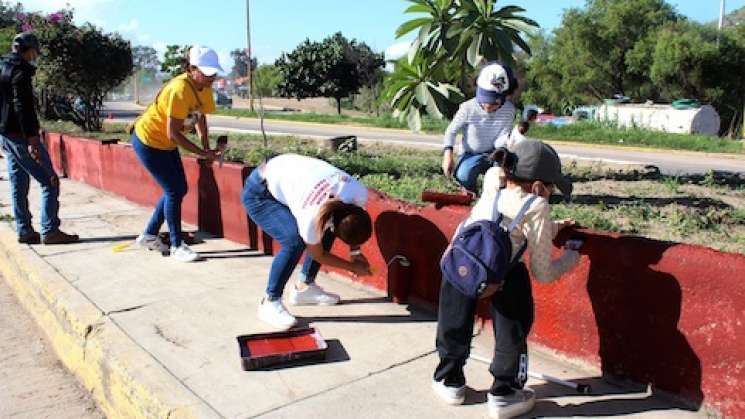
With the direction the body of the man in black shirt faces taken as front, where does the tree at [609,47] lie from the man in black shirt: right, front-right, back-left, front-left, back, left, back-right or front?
front-left

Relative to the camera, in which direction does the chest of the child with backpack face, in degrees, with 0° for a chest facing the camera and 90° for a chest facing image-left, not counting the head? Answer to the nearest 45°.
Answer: approximately 225°

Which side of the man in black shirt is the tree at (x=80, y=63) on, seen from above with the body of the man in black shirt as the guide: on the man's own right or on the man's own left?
on the man's own left

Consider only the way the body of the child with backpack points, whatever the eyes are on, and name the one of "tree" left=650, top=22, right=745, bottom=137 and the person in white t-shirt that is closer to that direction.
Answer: the tree

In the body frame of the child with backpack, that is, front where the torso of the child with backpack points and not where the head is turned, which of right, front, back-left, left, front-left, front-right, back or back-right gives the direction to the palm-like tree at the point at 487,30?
front-left

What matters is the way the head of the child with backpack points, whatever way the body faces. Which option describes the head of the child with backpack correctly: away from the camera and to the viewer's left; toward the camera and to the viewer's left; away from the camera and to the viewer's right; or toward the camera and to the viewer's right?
away from the camera and to the viewer's right

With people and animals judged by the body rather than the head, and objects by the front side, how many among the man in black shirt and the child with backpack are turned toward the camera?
0

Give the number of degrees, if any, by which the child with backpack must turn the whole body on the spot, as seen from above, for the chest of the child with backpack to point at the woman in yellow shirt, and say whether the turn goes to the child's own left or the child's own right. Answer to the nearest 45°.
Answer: approximately 90° to the child's own left

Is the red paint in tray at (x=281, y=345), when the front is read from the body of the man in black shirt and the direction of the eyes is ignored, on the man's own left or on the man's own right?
on the man's own right

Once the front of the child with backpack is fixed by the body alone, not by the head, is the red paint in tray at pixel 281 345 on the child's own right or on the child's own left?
on the child's own left

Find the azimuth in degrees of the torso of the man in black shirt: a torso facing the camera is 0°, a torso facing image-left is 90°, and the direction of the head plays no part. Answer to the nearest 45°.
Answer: approximately 270°

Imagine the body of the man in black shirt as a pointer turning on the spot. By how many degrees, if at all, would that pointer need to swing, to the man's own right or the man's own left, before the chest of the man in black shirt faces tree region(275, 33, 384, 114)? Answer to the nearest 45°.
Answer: approximately 45° to the man's own left

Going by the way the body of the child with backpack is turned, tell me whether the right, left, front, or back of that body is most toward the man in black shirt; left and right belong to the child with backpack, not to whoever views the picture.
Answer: left
